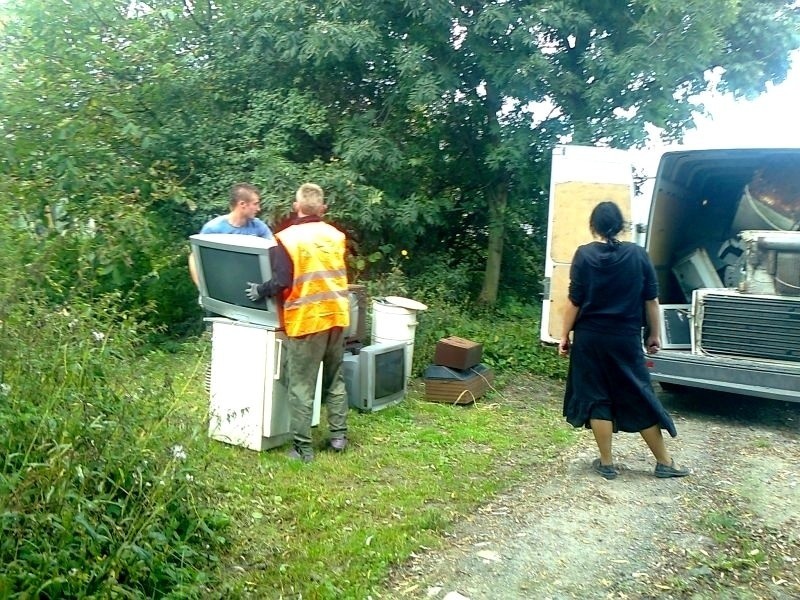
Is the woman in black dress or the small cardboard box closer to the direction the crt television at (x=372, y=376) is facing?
the woman in black dress

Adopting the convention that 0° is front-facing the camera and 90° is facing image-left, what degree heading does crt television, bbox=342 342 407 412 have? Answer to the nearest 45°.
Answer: approximately 315°

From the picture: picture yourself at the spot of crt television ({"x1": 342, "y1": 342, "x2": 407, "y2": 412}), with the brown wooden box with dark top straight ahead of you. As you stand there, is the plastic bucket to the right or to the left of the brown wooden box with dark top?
left

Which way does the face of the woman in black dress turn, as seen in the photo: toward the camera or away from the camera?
away from the camera

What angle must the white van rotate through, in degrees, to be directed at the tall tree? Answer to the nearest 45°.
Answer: approximately 45° to its left

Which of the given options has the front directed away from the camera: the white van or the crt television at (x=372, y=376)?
the white van

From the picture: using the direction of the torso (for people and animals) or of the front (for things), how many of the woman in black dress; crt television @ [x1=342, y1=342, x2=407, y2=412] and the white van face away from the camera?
2

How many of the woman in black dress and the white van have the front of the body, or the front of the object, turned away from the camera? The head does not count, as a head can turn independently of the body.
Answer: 2

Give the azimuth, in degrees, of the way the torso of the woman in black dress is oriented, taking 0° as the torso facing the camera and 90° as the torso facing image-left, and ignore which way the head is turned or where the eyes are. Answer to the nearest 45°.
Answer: approximately 180°

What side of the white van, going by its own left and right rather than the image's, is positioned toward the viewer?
back

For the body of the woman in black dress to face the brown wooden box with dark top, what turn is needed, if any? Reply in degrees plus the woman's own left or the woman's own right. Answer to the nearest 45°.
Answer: approximately 45° to the woman's own left

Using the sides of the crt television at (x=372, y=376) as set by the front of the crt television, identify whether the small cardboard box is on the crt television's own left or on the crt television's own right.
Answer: on the crt television's own left

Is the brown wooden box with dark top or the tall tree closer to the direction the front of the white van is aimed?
the tall tree
